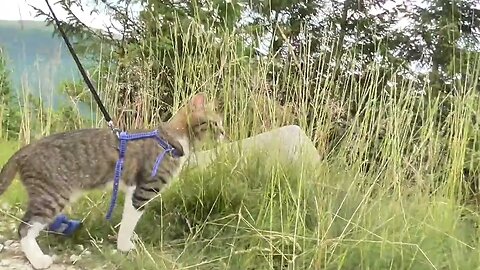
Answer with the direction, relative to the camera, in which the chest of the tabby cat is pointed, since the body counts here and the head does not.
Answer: to the viewer's right
